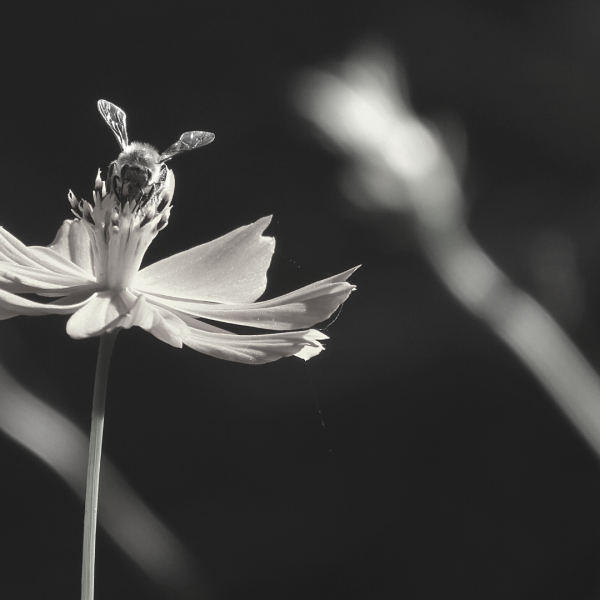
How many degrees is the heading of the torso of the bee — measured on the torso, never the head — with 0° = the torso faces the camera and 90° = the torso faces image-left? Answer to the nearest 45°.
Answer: approximately 0°

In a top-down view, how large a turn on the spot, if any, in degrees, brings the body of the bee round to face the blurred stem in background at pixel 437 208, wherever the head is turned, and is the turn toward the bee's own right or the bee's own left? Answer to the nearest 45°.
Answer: approximately 135° to the bee's own left
